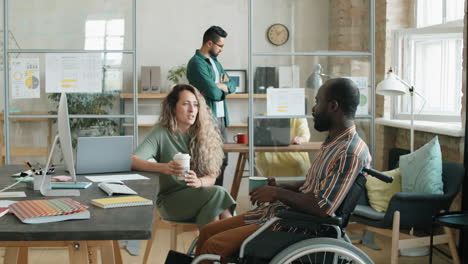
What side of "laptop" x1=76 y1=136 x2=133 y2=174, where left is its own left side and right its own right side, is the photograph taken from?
back

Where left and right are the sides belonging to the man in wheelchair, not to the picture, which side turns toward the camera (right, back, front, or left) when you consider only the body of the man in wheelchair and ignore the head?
left

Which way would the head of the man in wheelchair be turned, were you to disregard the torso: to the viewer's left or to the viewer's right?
to the viewer's left

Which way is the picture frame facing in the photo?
toward the camera

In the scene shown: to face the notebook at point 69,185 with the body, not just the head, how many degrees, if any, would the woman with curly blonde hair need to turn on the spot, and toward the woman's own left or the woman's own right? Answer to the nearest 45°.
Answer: approximately 90° to the woman's own right

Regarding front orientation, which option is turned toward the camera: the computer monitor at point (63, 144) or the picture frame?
the picture frame

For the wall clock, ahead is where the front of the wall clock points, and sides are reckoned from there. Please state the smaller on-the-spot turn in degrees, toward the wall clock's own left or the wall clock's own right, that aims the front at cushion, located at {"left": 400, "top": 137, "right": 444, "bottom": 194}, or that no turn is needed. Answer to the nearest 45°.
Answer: approximately 45° to the wall clock's own left

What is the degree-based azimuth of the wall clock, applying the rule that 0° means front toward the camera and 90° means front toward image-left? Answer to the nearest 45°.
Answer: approximately 0°

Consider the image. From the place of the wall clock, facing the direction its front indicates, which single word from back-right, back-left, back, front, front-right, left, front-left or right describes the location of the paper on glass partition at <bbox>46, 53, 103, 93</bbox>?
right

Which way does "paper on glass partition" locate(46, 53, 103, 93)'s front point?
toward the camera

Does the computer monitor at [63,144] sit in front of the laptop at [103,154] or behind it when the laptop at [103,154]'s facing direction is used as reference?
behind

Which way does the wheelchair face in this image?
to the viewer's left

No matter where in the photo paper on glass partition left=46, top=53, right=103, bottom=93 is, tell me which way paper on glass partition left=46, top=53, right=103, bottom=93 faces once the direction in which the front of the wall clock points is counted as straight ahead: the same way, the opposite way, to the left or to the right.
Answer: the same way

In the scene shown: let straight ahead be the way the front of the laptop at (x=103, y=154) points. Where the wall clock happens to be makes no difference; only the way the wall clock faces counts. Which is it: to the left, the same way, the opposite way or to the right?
the opposite way
